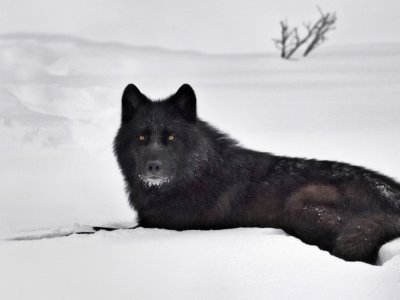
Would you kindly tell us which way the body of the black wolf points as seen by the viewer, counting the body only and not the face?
to the viewer's left

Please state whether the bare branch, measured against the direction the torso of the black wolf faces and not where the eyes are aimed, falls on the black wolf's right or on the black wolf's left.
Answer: on the black wolf's right
